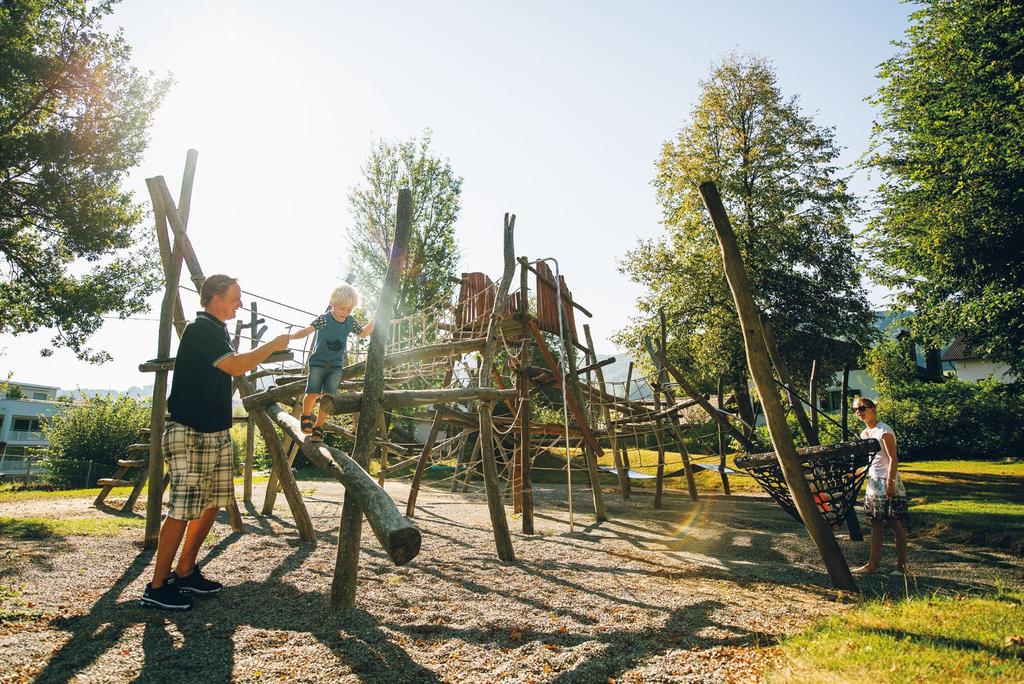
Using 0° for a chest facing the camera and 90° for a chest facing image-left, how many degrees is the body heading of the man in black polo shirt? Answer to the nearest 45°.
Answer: approximately 270°

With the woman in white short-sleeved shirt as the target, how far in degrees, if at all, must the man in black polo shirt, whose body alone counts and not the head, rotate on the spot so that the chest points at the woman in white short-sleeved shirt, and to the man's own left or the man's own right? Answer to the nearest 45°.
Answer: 0° — they already face them

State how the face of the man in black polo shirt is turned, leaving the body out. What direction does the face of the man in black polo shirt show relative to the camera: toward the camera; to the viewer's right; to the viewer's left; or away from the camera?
to the viewer's right

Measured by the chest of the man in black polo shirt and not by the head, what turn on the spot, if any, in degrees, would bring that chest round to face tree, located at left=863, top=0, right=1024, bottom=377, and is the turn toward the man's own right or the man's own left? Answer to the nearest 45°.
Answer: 0° — they already face it

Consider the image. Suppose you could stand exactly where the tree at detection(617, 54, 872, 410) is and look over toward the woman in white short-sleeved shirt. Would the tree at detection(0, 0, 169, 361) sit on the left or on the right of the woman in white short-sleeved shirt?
right

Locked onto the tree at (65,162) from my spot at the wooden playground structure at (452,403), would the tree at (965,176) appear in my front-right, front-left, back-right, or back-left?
back-right

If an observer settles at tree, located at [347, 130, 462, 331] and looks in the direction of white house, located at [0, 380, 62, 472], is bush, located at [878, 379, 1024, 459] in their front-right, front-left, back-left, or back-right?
back-right

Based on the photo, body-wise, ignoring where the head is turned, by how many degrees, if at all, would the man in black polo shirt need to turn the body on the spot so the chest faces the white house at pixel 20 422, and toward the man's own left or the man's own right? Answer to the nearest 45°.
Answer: approximately 90° to the man's own left
